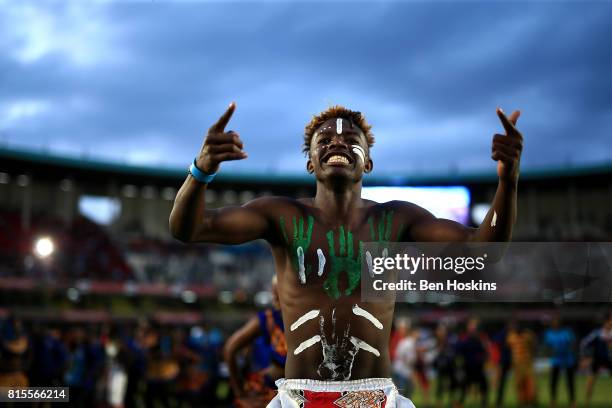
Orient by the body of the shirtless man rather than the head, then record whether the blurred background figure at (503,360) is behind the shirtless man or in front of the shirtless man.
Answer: behind

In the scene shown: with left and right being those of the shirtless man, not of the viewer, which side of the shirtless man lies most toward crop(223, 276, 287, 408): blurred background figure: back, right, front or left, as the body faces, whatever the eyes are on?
back

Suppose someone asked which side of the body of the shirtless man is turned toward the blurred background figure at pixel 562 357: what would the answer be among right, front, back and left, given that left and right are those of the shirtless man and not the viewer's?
back

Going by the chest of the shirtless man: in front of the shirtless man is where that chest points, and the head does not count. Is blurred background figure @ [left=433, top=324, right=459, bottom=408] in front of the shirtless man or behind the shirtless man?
behind

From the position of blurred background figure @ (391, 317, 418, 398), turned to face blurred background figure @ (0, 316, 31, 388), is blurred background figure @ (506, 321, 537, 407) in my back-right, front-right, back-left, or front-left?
back-left

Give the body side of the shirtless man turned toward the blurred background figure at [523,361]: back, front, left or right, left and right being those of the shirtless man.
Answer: back

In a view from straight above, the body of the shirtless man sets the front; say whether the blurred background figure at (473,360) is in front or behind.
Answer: behind

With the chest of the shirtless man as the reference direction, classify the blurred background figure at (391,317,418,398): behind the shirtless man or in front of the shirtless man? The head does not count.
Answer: behind

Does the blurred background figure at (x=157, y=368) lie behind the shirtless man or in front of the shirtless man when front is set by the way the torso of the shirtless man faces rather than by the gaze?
behind

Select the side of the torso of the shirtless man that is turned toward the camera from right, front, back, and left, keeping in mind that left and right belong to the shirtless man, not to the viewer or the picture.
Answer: front

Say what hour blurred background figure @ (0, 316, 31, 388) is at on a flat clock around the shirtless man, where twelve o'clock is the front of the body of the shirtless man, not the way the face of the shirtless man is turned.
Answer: The blurred background figure is roughly at 5 o'clock from the shirtless man.
